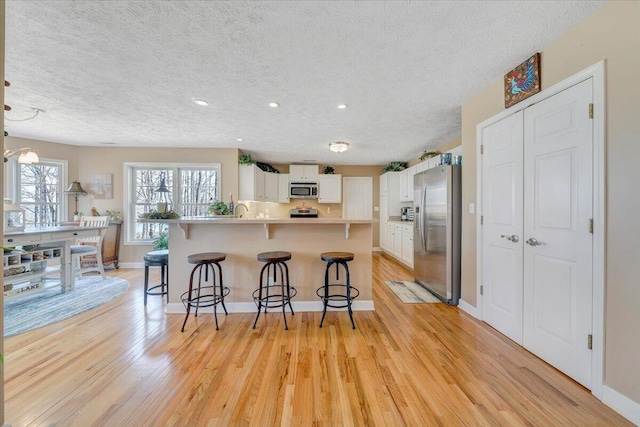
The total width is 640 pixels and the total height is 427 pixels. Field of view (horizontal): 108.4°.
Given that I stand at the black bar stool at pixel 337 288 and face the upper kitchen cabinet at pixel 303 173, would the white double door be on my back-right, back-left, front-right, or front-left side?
back-right

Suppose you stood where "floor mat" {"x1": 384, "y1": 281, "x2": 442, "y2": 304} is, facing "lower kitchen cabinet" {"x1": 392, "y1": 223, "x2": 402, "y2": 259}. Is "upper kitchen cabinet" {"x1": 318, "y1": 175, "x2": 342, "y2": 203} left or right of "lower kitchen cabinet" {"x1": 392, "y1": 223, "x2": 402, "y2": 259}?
left

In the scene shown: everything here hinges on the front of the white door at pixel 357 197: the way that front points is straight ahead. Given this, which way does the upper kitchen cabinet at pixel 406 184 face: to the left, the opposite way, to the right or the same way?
to the right

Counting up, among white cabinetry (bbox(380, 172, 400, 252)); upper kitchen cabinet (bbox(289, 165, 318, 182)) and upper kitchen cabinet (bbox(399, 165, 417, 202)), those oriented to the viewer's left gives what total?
2

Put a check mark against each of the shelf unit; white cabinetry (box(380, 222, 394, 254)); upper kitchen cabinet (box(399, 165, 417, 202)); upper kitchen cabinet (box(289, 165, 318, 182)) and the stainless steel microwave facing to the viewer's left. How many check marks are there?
2

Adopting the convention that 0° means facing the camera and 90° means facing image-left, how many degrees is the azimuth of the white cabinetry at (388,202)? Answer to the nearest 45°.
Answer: approximately 90°

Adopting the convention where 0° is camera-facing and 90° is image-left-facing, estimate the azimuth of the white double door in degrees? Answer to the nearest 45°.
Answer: approximately 45°

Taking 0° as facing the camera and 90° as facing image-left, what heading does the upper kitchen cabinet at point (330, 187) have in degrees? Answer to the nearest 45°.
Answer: approximately 0°

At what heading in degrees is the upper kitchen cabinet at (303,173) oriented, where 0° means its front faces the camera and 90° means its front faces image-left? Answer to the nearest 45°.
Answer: approximately 0°

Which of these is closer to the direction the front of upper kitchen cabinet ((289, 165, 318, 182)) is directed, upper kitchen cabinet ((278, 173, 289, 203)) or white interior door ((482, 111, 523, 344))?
the white interior door
